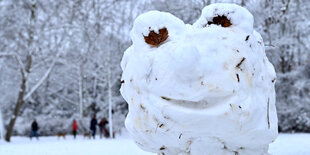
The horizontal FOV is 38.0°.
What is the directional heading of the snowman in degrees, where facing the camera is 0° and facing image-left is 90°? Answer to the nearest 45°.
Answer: approximately 0°

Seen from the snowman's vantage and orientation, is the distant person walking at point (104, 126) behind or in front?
behind

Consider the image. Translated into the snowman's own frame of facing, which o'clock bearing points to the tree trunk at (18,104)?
The tree trunk is roughly at 5 o'clock from the snowman.
